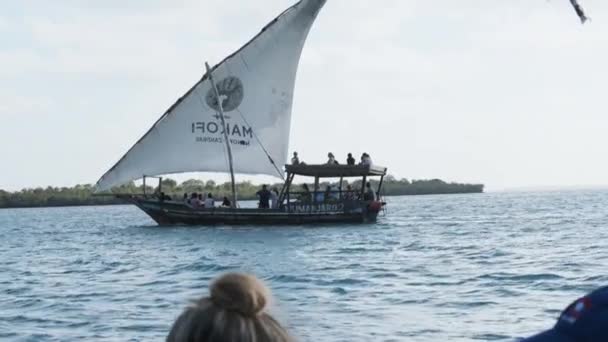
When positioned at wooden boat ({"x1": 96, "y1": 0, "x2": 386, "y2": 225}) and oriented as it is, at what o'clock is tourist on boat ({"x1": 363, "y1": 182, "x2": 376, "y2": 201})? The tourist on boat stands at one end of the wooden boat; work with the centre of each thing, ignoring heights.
The tourist on boat is roughly at 6 o'clock from the wooden boat.

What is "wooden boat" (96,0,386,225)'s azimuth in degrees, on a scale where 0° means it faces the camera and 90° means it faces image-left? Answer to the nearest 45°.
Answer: approximately 90°
